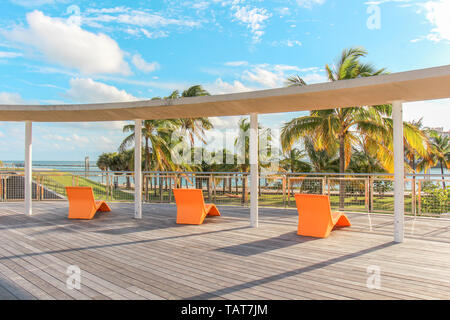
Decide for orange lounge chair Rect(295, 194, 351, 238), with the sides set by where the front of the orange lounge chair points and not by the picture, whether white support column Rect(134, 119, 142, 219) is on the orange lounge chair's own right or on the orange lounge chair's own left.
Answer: on the orange lounge chair's own left

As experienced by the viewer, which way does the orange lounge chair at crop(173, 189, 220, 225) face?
facing away from the viewer and to the right of the viewer

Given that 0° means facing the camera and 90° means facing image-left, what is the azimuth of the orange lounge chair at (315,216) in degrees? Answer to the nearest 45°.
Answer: approximately 225°

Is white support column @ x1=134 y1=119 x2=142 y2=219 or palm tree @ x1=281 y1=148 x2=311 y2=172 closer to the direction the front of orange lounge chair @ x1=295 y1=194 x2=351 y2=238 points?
the palm tree

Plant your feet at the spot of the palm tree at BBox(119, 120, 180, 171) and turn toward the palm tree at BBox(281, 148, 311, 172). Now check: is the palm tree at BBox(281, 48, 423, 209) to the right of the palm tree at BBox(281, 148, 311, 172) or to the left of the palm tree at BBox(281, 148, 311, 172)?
right
